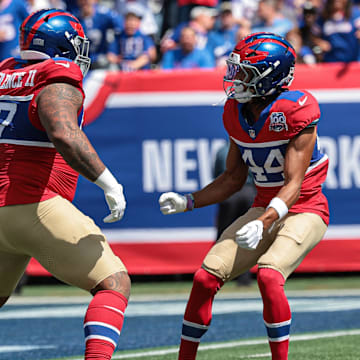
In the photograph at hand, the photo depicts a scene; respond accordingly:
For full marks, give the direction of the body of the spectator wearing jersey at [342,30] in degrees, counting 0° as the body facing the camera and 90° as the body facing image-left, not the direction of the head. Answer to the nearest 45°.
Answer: approximately 0°

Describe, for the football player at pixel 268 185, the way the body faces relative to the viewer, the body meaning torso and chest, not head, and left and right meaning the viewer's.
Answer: facing the viewer and to the left of the viewer

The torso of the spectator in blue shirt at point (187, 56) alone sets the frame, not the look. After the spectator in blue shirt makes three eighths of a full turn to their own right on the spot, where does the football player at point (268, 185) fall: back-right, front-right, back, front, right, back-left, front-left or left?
back-left

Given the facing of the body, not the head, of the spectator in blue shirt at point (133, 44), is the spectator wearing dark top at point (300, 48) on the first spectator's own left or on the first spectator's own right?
on the first spectator's own left

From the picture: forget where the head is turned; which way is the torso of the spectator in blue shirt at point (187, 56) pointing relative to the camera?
toward the camera

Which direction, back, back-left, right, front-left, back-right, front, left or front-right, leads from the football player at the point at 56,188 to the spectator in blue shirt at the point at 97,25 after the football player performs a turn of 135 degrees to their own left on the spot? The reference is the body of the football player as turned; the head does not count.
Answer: right

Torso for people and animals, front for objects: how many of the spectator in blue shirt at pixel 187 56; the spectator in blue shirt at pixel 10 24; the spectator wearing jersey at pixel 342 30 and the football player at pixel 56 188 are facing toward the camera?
3

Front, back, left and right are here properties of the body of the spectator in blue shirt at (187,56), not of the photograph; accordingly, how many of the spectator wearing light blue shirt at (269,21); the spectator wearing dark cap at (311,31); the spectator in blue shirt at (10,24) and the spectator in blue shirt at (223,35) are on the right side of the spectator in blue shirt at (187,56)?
1

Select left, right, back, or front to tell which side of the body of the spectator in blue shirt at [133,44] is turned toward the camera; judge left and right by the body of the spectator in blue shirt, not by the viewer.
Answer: front

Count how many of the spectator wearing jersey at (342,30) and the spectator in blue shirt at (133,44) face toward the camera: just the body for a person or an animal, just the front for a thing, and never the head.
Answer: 2

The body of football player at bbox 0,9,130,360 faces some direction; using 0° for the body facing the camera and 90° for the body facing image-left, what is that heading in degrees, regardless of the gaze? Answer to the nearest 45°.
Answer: approximately 225°

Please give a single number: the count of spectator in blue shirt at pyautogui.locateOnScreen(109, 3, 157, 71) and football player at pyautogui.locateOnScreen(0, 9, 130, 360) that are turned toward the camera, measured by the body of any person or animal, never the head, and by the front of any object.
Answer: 1

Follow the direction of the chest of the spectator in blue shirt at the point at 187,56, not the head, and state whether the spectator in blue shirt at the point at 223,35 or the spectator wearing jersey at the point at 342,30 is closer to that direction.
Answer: the spectator wearing jersey

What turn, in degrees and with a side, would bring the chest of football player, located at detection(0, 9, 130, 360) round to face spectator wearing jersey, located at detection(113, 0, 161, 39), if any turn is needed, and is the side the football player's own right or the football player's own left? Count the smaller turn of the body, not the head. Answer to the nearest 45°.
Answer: approximately 45° to the football player's own left
